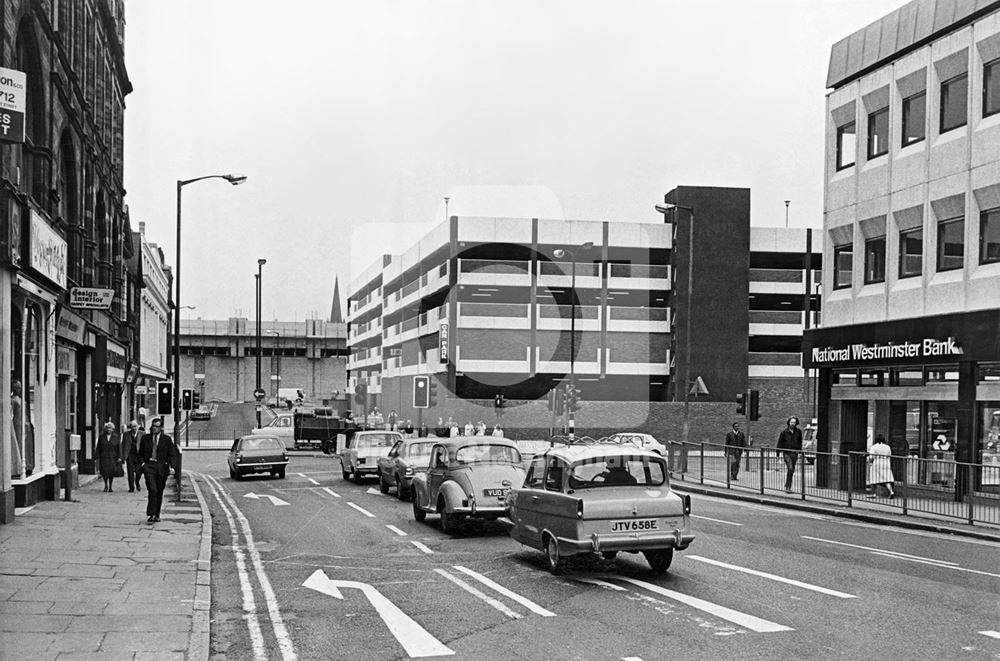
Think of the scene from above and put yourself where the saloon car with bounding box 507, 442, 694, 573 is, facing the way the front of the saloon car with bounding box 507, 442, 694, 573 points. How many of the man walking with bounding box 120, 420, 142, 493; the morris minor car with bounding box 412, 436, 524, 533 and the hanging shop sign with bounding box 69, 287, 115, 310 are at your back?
0

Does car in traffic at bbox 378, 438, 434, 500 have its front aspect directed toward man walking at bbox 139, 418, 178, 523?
no

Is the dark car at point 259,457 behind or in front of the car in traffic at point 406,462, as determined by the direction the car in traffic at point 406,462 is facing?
in front

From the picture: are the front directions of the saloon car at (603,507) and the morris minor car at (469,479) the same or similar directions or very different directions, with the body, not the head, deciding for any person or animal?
same or similar directions

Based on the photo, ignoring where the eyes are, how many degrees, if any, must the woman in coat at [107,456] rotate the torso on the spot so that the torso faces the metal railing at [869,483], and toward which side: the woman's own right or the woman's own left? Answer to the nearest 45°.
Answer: approximately 45° to the woman's own left

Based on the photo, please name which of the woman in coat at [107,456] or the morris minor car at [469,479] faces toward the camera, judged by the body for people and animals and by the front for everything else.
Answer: the woman in coat

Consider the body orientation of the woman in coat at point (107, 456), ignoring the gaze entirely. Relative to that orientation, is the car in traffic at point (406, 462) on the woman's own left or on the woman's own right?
on the woman's own left

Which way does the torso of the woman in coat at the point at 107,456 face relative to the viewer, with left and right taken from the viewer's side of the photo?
facing the viewer

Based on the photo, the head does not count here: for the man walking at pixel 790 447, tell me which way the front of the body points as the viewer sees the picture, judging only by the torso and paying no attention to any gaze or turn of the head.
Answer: toward the camera

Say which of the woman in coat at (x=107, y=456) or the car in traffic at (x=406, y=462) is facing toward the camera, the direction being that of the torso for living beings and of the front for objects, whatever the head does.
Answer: the woman in coat

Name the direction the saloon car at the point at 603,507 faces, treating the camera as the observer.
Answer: facing away from the viewer and to the left of the viewer

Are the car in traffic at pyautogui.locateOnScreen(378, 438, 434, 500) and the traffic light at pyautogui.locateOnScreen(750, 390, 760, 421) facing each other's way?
no

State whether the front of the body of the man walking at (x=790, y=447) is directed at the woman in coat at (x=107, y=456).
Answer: no
